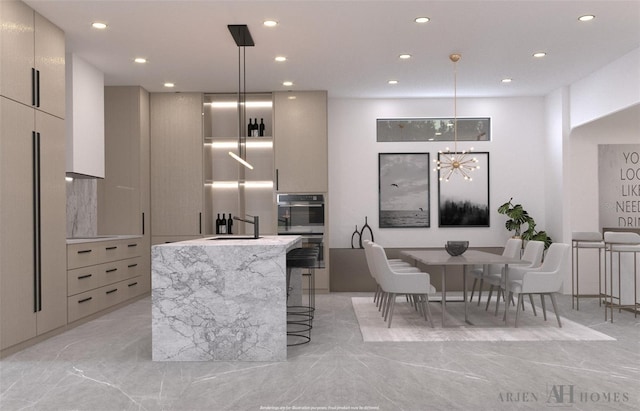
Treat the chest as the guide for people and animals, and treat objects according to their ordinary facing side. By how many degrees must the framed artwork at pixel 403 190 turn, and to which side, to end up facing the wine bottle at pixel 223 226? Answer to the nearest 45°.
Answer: approximately 90° to its right

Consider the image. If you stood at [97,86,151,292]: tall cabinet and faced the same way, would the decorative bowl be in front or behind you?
in front

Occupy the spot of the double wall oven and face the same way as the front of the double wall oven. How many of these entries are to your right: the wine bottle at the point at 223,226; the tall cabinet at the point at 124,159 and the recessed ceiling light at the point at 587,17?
2

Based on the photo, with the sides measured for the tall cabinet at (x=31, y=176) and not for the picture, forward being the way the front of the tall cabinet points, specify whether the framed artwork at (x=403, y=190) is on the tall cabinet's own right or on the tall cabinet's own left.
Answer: on the tall cabinet's own left

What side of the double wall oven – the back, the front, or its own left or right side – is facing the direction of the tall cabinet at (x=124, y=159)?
right

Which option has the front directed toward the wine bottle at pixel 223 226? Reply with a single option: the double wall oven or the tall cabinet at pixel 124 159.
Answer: the tall cabinet

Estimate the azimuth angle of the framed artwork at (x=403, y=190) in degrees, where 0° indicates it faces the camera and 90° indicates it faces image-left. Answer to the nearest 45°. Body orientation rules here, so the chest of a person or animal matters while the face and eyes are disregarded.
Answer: approximately 0°

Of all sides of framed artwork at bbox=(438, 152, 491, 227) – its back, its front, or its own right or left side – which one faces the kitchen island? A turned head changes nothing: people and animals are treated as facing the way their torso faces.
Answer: front

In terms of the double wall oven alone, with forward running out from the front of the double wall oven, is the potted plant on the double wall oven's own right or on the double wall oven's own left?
on the double wall oven's own left
